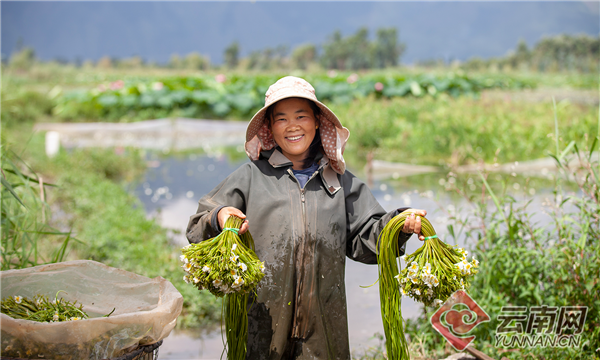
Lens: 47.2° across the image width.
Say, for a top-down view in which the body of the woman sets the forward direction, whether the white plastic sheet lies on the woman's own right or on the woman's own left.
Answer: on the woman's own right

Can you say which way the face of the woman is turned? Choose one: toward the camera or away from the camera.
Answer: toward the camera

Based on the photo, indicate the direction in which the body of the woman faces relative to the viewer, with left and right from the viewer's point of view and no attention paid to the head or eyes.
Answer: facing the viewer
